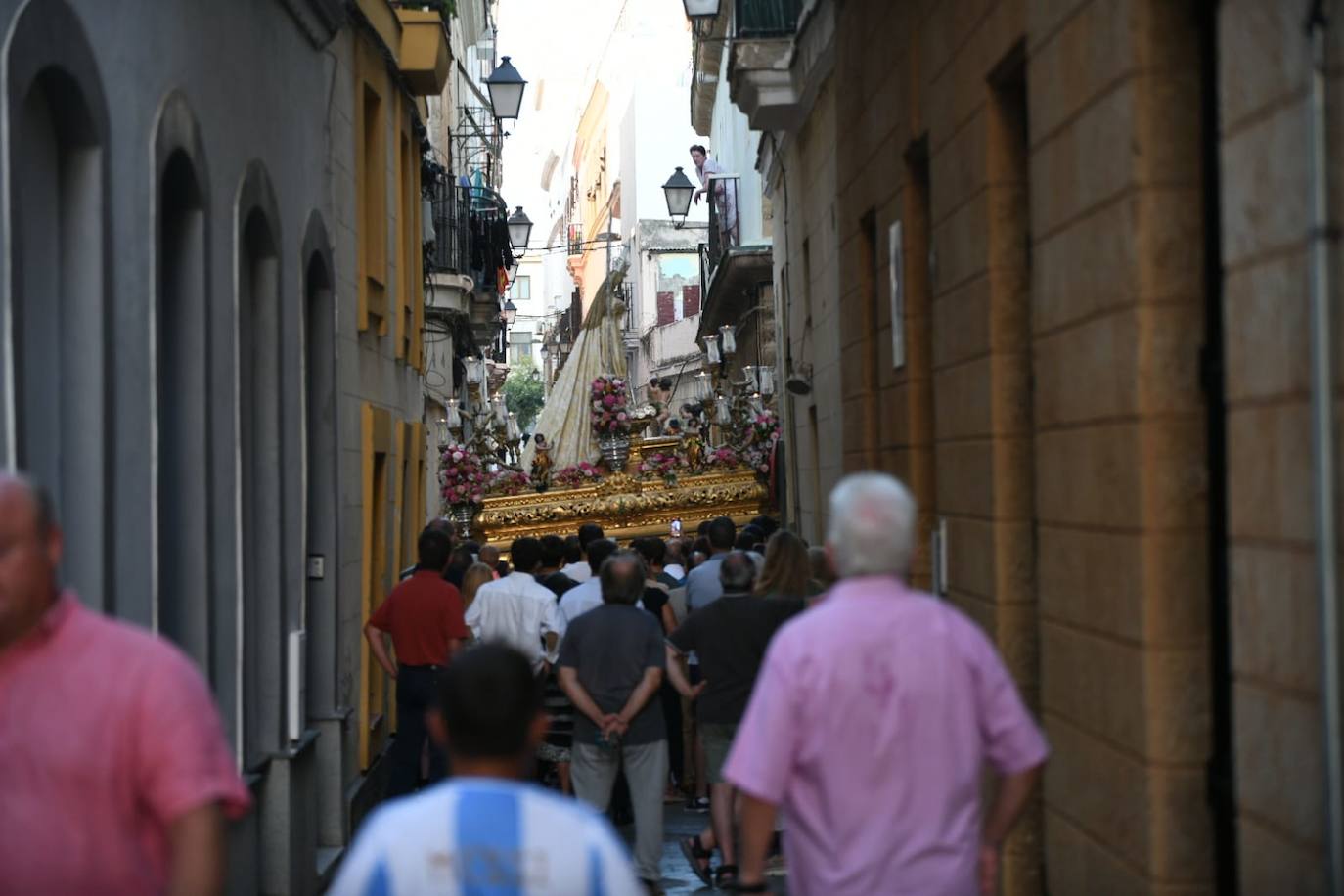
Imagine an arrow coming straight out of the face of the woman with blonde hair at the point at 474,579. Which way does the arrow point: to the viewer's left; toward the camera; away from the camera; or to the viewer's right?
away from the camera

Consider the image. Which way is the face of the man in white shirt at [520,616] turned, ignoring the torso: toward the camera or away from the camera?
away from the camera

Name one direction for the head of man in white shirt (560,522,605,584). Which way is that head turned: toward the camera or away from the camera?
away from the camera

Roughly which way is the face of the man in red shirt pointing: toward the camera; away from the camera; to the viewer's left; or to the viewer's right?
away from the camera

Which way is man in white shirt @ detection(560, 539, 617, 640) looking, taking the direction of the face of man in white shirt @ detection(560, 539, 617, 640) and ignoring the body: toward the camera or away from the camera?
away from the camera

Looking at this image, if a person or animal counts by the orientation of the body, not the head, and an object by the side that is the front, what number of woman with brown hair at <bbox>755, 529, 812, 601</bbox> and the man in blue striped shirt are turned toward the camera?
0

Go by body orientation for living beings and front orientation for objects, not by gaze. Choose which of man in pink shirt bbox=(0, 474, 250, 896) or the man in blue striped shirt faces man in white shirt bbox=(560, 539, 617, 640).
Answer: the man in blue striped shirt

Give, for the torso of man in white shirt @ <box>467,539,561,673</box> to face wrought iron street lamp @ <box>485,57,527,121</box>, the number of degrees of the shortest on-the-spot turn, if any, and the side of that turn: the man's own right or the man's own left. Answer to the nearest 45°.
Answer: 0° — they already face it

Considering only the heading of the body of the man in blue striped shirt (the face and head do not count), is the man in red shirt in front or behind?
in front

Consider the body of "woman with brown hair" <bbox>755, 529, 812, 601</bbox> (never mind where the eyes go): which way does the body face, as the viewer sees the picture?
away from the camera

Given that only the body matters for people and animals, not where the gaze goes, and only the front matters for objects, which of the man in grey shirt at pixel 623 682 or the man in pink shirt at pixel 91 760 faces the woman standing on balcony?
the man in grey shirt

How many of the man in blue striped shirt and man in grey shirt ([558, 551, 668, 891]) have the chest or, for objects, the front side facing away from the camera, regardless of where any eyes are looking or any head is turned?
2

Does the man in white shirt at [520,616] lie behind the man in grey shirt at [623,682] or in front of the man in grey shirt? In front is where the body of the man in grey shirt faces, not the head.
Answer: in front

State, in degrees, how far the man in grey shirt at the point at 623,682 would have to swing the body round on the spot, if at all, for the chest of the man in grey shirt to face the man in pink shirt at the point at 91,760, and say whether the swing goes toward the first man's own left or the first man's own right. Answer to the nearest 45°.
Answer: approximately 180°
